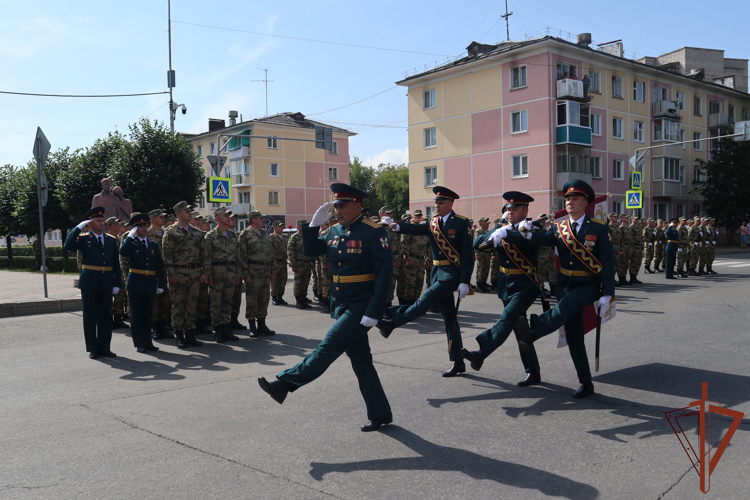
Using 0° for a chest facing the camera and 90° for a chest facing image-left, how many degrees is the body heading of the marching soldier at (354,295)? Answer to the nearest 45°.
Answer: approximately 45°

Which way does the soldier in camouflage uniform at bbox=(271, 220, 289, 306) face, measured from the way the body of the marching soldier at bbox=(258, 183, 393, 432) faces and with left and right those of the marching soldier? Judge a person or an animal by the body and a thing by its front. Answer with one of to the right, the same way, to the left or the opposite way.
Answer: to the left

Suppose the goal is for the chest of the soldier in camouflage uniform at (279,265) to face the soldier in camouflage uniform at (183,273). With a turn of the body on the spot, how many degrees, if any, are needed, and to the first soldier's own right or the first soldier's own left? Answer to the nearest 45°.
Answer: approximately 45° to the first soldier's own right

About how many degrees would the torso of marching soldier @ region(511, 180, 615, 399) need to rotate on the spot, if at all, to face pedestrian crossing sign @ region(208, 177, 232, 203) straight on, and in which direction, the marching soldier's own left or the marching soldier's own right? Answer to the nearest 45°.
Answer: approximately 90° to the marching soldier's own right

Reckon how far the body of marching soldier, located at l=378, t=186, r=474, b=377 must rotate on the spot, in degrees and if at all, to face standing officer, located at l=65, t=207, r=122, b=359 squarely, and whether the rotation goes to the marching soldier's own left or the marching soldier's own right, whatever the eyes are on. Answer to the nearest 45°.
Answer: approximately 45° to the marching soldier's own right
